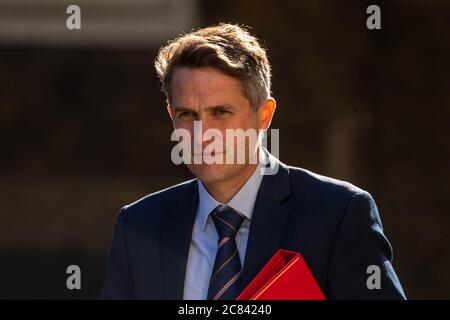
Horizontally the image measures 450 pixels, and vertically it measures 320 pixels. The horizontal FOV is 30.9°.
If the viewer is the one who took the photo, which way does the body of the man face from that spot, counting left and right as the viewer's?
facing the viewer and to the left of the viewer
